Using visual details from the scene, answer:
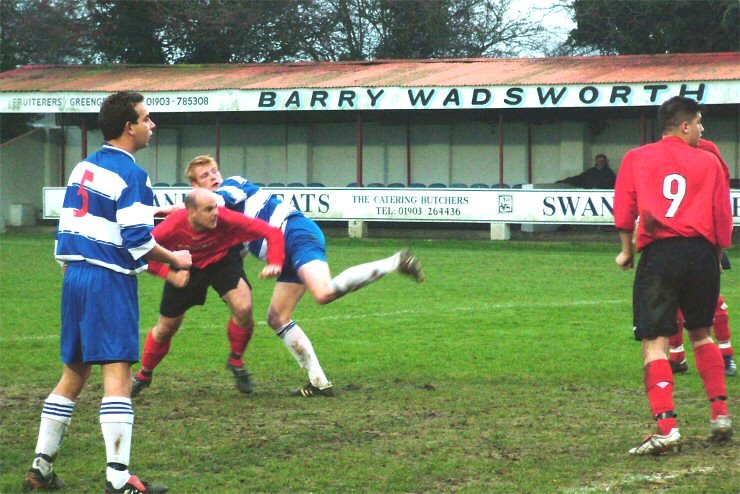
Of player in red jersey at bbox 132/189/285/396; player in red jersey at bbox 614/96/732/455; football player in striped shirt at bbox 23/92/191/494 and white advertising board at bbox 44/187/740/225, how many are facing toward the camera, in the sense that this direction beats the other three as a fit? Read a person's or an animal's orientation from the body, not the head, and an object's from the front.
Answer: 2

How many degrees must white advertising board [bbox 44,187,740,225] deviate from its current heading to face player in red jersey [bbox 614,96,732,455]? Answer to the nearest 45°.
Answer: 0° — it already faces them

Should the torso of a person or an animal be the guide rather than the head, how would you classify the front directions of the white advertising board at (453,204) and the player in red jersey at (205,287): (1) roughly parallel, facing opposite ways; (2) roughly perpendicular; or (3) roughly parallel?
roughly parallel

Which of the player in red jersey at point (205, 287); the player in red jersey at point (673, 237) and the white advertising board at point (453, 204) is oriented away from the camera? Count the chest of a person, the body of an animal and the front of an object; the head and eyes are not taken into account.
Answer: the player in red jersey at point (673, 237)

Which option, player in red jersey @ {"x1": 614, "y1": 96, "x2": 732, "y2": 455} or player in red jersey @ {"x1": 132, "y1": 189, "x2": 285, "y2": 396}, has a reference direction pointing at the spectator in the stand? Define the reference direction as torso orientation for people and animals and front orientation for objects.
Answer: player in red jersey @ {"x1": 614, "y1": 96, "x2": 732, "y2": 455}

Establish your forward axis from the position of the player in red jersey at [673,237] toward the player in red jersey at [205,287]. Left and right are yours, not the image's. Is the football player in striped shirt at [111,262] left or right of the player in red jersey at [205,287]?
left

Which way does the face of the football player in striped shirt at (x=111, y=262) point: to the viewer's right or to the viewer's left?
to the viewer's right

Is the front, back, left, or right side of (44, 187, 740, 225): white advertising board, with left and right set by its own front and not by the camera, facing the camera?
front

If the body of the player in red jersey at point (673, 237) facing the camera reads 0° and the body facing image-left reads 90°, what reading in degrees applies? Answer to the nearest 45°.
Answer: approximately 180°

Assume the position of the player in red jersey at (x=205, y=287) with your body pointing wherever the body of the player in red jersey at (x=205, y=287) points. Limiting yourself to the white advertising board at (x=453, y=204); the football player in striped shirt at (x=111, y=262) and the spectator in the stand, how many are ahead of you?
1

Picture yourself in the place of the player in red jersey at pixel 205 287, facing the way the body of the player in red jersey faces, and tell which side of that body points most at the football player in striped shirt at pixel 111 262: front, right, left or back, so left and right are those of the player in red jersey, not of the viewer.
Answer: front

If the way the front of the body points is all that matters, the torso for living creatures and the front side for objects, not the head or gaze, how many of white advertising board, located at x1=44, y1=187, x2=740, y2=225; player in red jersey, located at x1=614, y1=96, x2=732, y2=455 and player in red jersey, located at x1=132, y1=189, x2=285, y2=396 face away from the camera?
1

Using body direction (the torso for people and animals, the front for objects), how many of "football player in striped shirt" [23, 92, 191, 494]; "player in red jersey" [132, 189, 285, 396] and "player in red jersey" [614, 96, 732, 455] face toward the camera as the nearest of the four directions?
1

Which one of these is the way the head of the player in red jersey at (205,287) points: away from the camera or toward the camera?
toward the camera

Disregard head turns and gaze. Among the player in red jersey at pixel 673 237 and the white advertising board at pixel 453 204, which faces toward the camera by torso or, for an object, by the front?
the white advertising board
